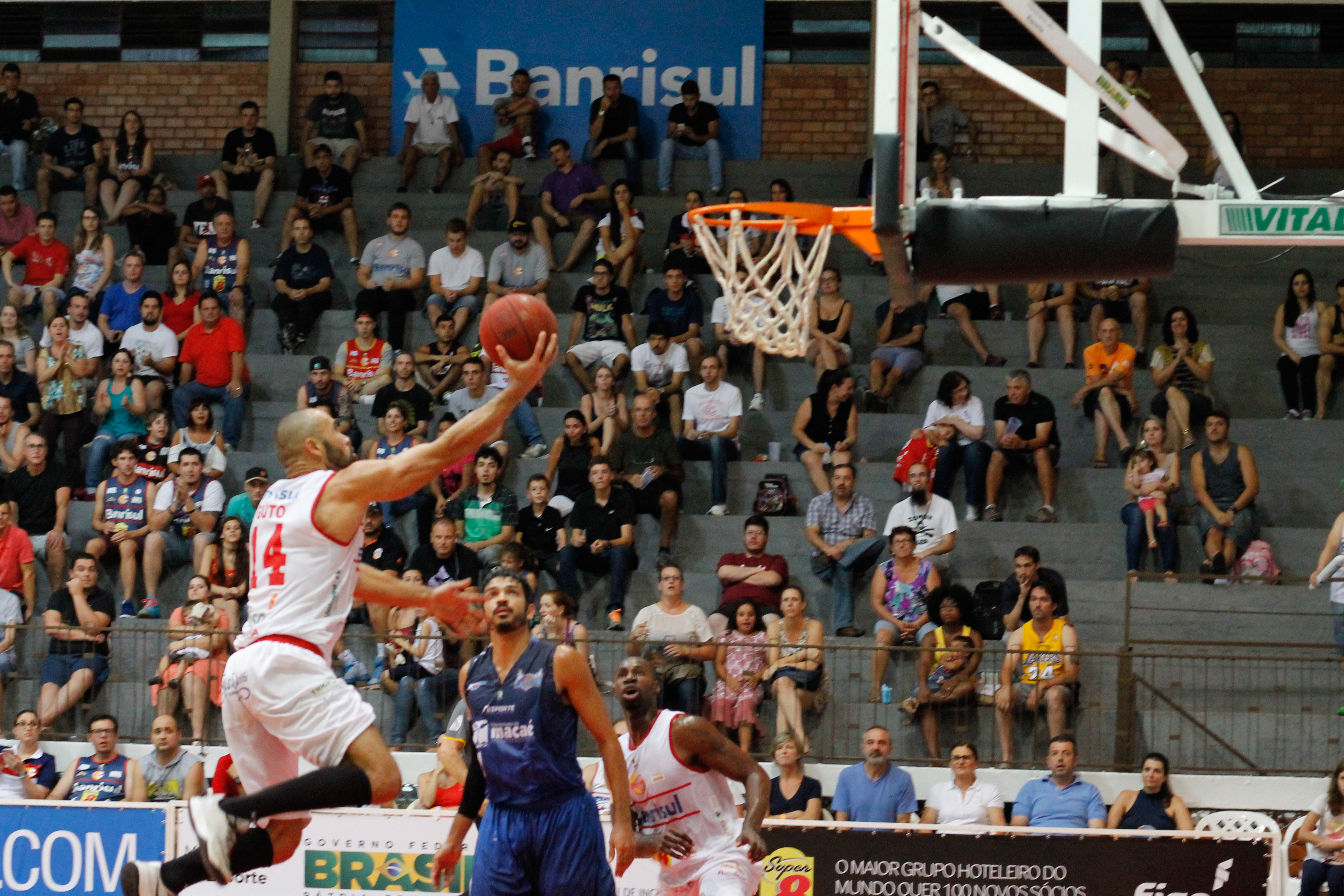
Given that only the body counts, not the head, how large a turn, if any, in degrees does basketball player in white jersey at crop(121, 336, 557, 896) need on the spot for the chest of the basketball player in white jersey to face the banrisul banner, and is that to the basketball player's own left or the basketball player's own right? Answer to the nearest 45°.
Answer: approximately 45° to the basketball player's own left

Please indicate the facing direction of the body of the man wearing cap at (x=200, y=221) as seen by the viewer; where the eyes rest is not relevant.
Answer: toward the camera

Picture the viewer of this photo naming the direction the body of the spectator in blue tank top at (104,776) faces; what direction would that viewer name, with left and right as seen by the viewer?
facing the viewer

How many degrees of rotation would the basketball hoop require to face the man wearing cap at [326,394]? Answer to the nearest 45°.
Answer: approximately 45° to its right

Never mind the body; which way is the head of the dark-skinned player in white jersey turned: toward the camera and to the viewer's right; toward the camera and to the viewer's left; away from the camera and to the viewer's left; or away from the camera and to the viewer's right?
toward the camera and to the viewer's left

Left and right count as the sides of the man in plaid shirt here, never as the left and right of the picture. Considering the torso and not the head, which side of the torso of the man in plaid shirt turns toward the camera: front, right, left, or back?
front

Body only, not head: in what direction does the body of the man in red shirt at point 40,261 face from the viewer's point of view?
toward the camera

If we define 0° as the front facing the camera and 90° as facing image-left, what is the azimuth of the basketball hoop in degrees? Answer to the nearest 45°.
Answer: approximately 90°

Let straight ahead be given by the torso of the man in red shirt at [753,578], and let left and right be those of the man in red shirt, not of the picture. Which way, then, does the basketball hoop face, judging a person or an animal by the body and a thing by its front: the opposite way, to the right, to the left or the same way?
to the right

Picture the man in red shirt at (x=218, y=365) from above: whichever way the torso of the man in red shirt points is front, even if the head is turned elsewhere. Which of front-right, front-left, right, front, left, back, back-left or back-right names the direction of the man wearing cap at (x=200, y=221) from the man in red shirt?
back

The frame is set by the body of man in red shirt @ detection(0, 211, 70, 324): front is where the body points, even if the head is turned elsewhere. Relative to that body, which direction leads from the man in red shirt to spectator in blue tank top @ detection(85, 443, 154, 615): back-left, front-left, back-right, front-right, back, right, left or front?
front

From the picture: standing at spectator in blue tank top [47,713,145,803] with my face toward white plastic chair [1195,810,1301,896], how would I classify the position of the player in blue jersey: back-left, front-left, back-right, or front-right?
front-right

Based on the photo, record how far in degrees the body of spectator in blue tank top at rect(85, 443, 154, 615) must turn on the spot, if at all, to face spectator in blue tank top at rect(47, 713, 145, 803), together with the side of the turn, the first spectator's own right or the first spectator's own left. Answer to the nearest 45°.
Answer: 0° — they already face them

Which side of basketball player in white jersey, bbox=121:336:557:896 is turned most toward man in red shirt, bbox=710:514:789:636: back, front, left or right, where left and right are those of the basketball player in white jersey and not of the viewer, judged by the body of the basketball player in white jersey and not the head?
front
